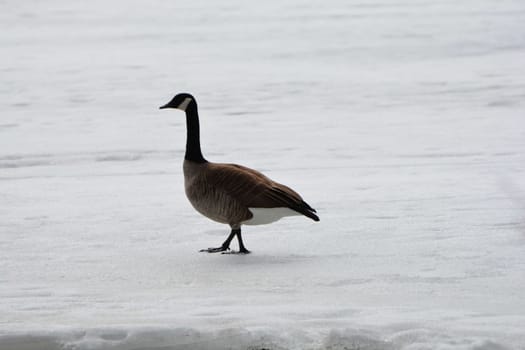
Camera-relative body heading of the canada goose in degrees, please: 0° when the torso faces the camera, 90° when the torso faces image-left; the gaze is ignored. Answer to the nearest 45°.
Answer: approximately 90°
